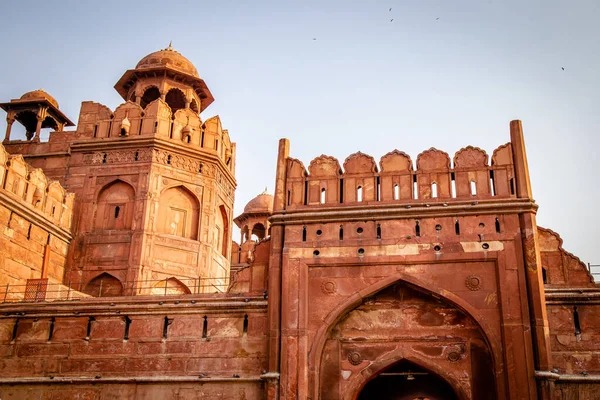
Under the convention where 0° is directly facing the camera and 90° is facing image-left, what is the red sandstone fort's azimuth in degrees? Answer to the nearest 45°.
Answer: approximately 0°
